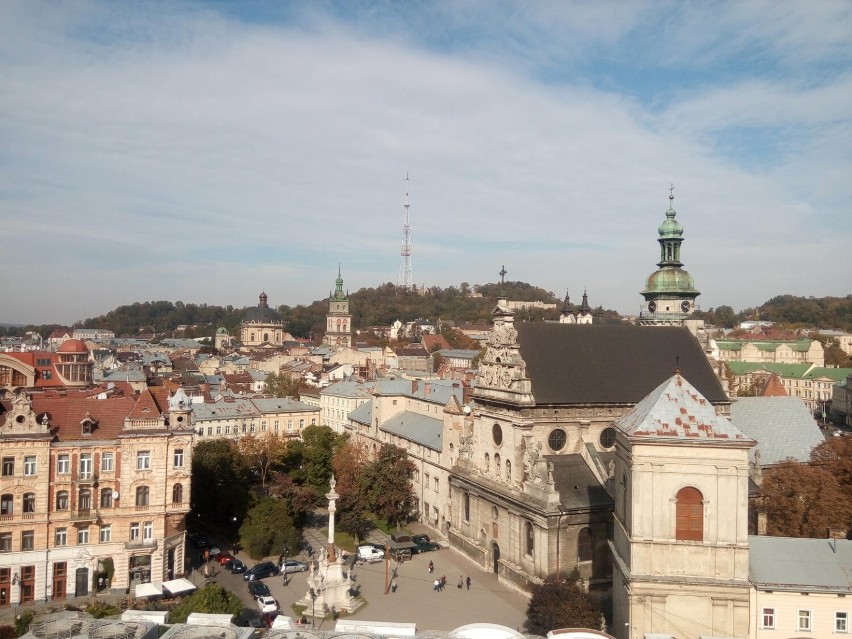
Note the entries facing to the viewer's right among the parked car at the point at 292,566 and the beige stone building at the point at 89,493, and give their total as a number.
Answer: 1

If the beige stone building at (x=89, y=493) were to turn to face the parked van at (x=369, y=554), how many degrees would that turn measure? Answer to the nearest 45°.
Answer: approximately 90° to its left

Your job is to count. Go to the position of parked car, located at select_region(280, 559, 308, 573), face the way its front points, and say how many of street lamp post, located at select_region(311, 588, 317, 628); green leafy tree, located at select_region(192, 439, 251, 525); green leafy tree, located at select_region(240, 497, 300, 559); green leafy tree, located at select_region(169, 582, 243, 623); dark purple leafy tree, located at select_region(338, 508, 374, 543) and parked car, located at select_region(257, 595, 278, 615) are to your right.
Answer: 3

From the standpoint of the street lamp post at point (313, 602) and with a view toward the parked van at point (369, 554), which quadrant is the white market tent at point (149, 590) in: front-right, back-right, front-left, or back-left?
back-left

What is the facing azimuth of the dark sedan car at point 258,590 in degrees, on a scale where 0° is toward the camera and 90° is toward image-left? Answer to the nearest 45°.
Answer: approximately 315°

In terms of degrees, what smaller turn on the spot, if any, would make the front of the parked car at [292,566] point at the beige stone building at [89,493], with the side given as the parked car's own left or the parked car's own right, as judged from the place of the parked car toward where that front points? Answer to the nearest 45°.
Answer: approximately 180°

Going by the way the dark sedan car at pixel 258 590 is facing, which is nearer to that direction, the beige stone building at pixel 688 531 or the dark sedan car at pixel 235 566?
the beige stone building

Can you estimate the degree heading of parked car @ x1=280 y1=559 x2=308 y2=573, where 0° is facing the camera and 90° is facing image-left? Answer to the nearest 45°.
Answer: approximately 270°

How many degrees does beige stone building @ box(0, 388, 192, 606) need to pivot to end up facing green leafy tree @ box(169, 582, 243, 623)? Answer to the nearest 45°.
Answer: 0° — it already faces it

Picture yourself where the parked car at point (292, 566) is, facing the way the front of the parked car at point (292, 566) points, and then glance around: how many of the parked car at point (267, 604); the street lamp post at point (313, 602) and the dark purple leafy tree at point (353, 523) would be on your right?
2

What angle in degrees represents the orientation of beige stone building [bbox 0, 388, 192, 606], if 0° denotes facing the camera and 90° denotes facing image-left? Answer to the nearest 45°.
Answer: approximately 0°
